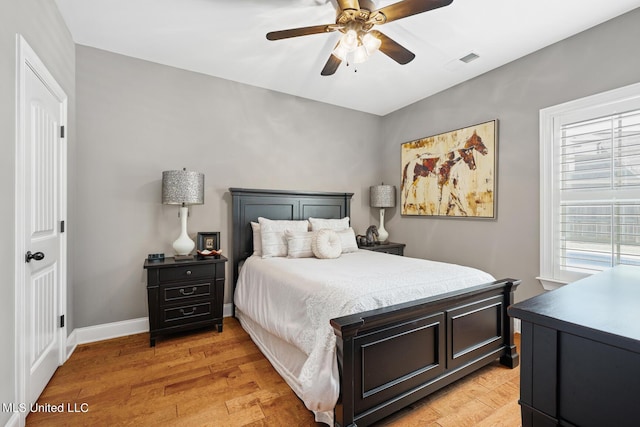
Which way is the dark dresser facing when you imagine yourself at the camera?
facing away from the viewer and to the left of the viewer

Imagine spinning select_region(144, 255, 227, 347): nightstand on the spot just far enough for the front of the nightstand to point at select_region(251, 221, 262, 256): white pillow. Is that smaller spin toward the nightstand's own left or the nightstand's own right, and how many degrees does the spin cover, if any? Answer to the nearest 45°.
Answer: approximately 45° to the nightstand's own left

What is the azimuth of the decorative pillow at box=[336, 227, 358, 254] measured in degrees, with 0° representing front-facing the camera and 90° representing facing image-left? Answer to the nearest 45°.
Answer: approximately 315°

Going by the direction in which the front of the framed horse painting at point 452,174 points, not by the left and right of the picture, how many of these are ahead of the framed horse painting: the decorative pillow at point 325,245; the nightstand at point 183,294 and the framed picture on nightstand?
3

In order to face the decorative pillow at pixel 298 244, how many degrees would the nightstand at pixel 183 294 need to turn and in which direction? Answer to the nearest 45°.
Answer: approximately 45° to its left

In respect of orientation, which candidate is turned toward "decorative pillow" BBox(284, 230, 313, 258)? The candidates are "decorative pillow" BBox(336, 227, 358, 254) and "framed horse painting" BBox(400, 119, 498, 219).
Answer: the framed horse painting

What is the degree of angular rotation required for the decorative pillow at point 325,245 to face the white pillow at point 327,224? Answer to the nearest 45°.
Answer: approximately 135° to its left

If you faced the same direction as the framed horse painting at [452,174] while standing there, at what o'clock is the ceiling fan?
The ceiling fan is roughly at 11 o'clock from the framed horse painting.
